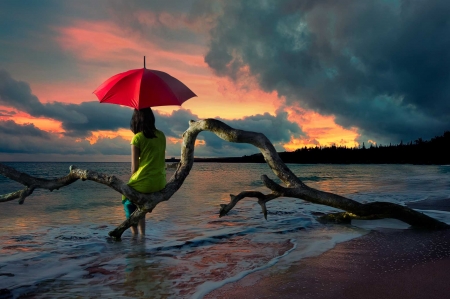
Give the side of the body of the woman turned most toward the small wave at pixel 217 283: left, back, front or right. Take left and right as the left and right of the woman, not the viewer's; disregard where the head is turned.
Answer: back

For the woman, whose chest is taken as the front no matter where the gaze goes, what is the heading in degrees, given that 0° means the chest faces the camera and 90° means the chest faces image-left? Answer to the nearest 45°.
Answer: approximately 135°
